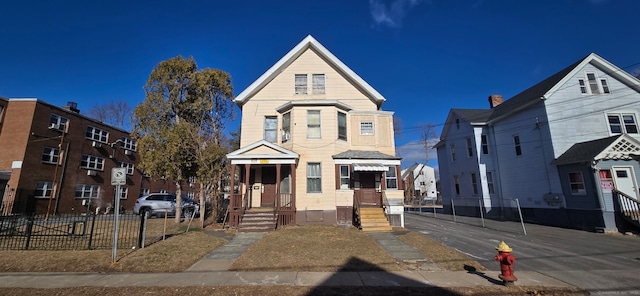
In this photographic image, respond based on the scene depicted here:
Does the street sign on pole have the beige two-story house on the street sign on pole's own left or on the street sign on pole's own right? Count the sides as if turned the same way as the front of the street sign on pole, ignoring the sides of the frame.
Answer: on the street sign on pole's own left

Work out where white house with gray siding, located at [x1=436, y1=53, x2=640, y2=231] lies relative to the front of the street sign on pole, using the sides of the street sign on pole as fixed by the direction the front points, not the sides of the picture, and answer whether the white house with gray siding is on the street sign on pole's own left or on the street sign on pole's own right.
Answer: on the street sign on pole's own left

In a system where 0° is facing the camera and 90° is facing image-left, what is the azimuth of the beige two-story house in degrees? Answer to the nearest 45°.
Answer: approximately 0°

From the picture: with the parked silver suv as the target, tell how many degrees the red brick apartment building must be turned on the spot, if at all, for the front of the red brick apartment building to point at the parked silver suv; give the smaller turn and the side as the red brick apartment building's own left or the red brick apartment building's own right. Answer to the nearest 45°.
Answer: approximately 90° to the red brick apartment building's own left

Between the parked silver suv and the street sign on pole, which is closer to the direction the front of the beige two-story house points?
the street sign on pole

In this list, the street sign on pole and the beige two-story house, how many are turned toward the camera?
2
